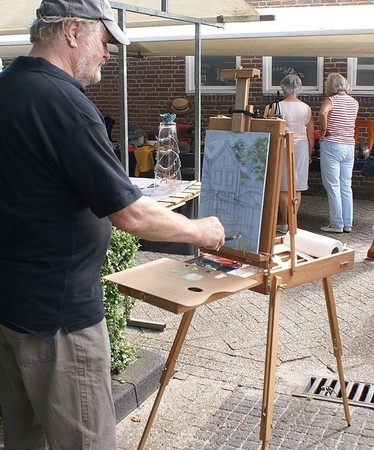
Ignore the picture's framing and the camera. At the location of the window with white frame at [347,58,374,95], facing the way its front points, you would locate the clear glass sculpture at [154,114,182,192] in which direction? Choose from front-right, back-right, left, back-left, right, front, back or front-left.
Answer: front

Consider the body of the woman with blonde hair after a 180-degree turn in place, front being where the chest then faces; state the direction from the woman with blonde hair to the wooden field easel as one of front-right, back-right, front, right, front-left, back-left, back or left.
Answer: front-right

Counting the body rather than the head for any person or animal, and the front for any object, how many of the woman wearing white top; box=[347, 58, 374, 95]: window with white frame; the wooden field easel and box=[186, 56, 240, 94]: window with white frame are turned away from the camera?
1

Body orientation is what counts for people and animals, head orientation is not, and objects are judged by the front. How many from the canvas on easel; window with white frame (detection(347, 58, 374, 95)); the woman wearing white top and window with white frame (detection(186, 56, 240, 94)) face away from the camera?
1

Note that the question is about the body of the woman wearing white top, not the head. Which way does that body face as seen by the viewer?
away from the camera

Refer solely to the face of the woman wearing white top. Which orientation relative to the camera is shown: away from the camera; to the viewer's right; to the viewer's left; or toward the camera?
away from the camera

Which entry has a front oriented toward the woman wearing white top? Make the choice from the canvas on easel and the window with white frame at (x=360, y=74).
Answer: the window with white frame

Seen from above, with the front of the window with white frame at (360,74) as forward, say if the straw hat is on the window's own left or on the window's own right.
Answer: on the window's own right

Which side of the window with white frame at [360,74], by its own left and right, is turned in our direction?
front

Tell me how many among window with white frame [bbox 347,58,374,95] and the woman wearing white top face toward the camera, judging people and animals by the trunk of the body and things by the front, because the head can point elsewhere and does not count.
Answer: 1

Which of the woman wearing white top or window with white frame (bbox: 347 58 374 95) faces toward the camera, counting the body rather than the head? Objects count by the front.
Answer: the window with white frame

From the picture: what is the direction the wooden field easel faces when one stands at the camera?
facing the viewer and to the left of the viewer

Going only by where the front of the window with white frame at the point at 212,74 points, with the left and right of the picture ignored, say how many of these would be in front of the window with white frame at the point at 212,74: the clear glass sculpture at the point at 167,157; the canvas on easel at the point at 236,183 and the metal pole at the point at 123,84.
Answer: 3

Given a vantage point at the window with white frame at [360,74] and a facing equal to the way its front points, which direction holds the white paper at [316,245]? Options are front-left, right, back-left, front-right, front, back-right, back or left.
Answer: front

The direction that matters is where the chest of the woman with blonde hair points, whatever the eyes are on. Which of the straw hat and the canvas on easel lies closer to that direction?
the straw hat

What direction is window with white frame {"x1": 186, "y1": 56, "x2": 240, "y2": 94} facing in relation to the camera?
toward the camera

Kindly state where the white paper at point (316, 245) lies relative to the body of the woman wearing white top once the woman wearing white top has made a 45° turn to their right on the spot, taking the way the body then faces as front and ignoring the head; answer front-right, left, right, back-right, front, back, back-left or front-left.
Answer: back-right
